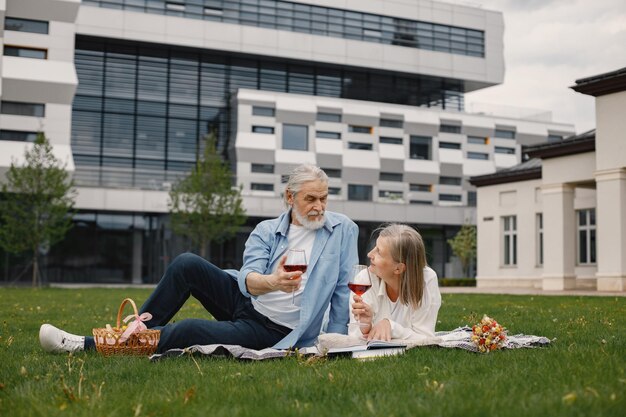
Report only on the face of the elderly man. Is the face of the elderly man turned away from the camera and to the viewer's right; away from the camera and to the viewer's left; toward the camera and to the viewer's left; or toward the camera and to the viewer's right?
toward the camera and to the viewer's right

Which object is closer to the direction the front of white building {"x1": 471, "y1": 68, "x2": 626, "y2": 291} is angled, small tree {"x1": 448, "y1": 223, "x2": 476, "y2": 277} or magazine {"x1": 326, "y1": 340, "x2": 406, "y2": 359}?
the magazine

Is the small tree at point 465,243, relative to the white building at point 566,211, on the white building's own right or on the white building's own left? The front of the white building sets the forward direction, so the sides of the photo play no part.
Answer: on the white building's own right

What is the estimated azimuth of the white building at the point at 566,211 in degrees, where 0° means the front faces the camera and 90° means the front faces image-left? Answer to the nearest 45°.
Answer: approximately 45°

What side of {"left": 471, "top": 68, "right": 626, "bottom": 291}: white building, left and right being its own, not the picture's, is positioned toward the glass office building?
right

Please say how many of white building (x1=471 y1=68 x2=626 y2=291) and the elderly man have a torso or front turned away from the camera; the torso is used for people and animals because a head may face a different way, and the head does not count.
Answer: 0

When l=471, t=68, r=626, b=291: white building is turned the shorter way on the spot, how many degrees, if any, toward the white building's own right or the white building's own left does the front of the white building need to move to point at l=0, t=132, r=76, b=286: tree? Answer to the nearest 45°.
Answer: approximately 45° to the white building's own right

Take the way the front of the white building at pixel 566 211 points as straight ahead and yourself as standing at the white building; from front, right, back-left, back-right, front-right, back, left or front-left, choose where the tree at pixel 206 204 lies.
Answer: front-right
